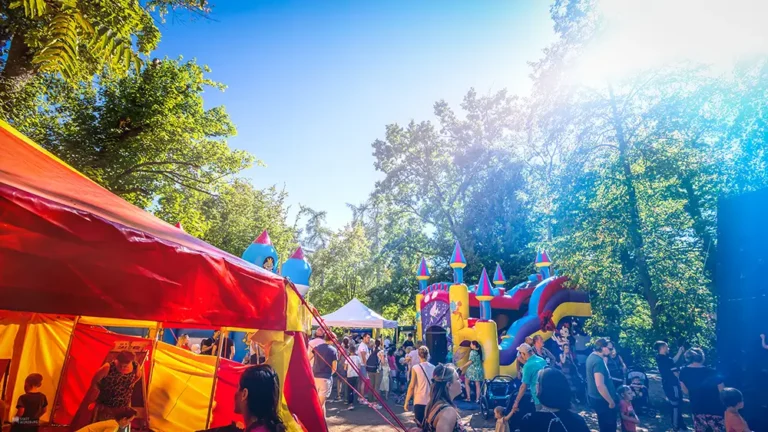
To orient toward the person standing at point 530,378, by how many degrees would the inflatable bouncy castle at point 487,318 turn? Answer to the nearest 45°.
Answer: approximately 45° to its left

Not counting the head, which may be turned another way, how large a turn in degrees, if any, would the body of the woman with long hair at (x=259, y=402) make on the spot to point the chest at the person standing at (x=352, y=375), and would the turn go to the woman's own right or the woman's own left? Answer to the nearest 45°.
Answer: approximately 45° to the woman's own right

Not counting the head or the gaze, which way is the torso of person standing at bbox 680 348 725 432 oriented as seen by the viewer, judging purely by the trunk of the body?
away from the camera

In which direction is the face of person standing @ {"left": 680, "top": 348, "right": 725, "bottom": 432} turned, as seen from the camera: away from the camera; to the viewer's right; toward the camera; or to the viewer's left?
away from the camera

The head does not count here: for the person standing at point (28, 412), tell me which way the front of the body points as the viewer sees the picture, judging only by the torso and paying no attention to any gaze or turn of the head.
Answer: away from the camera

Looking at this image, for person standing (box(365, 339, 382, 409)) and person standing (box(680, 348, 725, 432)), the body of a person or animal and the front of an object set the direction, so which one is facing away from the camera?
person standing (box(680, 348, 725, 432))

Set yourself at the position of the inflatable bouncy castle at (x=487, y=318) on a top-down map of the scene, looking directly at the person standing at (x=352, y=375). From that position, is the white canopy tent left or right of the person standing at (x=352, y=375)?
right

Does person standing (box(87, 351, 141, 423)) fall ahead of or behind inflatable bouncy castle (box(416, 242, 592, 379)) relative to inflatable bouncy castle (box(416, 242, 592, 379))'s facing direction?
ahead
